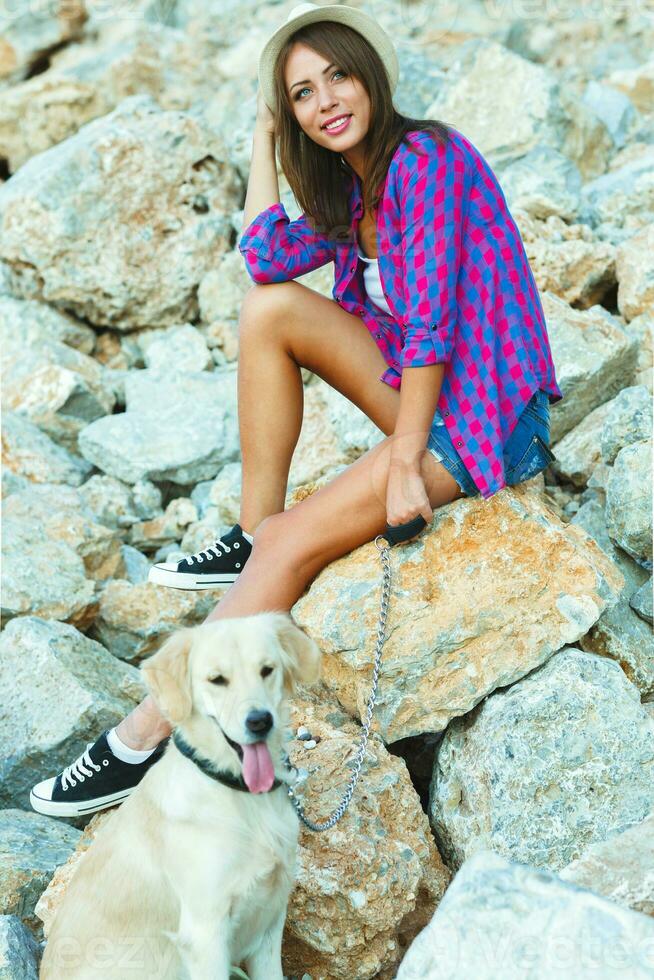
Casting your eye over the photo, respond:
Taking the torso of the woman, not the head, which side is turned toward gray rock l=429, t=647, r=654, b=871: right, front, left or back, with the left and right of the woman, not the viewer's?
left

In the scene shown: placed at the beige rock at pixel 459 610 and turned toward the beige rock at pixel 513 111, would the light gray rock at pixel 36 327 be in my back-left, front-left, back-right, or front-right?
front-left

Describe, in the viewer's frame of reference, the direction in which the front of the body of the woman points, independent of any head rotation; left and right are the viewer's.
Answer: facing the viewer and to the left of the viewer

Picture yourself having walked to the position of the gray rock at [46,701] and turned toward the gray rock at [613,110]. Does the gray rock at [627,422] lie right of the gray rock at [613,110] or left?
right

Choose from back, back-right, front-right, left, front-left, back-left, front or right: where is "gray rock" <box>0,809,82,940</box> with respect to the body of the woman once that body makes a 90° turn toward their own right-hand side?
left

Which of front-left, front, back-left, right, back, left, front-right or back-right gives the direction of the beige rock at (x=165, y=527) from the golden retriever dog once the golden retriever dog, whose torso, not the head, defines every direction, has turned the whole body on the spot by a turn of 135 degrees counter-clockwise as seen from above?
front

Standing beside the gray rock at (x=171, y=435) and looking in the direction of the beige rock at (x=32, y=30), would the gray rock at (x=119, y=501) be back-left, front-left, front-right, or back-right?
back-left

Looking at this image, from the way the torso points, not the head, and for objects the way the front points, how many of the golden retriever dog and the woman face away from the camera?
0

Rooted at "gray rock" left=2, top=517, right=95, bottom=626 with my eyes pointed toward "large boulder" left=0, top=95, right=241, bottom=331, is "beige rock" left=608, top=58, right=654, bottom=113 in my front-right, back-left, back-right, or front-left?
front-right

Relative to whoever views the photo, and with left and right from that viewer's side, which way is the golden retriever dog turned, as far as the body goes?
facing the viewer and to the right of the viewer

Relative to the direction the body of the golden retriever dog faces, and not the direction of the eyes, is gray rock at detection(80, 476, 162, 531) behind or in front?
behind

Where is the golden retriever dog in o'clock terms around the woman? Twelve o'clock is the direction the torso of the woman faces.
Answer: The golden retriever dog is roughly at 11 o'clock from the woman.

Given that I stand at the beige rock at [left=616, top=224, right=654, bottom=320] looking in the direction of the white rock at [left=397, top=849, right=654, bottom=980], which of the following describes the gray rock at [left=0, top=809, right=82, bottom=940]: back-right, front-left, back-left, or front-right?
front-right

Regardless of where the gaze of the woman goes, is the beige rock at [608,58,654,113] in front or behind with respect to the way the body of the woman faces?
behind

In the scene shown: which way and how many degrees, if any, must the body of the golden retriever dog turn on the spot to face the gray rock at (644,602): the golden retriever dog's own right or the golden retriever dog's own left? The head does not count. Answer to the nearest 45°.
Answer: approximately 90° to the golden retriever dog's own left
